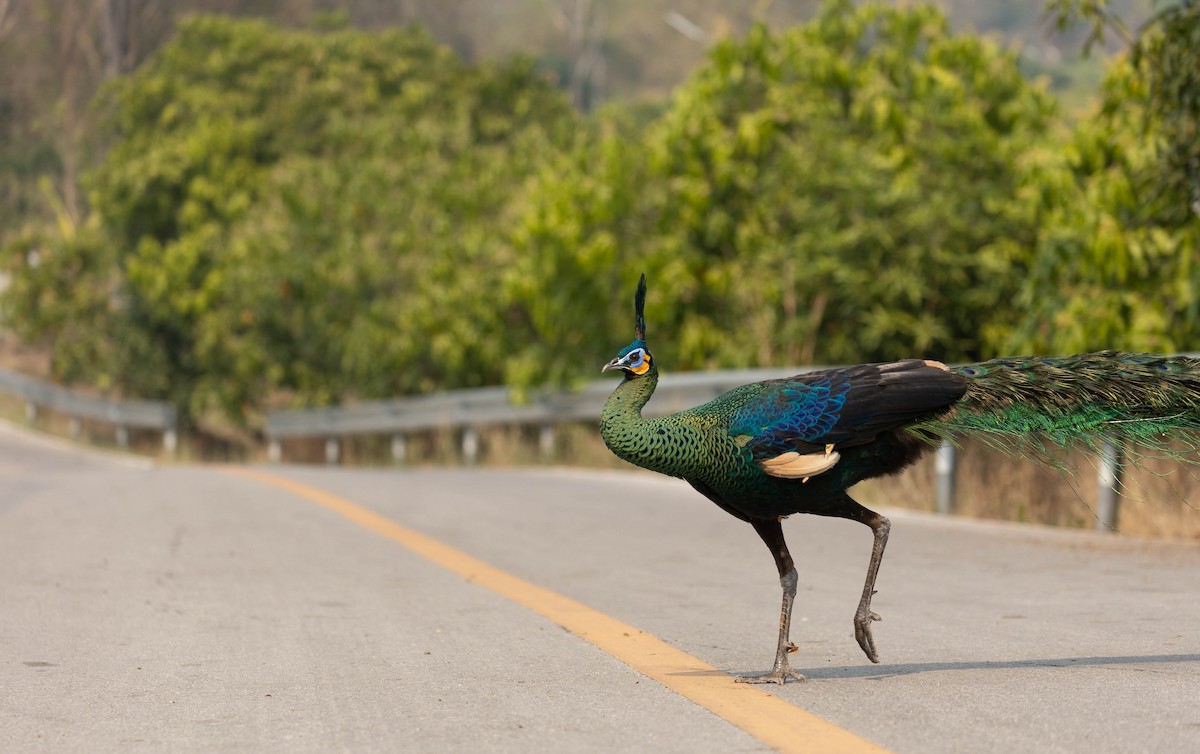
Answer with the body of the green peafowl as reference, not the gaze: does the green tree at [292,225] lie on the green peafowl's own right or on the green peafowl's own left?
on the green peafowl's own right

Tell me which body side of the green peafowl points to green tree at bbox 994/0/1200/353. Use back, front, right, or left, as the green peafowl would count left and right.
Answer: right

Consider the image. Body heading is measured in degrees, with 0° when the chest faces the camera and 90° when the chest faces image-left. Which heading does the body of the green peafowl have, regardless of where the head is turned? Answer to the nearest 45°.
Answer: approximately 90°

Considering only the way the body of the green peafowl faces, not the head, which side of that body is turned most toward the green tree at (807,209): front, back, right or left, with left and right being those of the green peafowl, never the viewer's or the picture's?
right

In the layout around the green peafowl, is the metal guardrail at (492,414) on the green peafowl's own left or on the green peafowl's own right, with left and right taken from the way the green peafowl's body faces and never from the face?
on the green peafowl's own right
